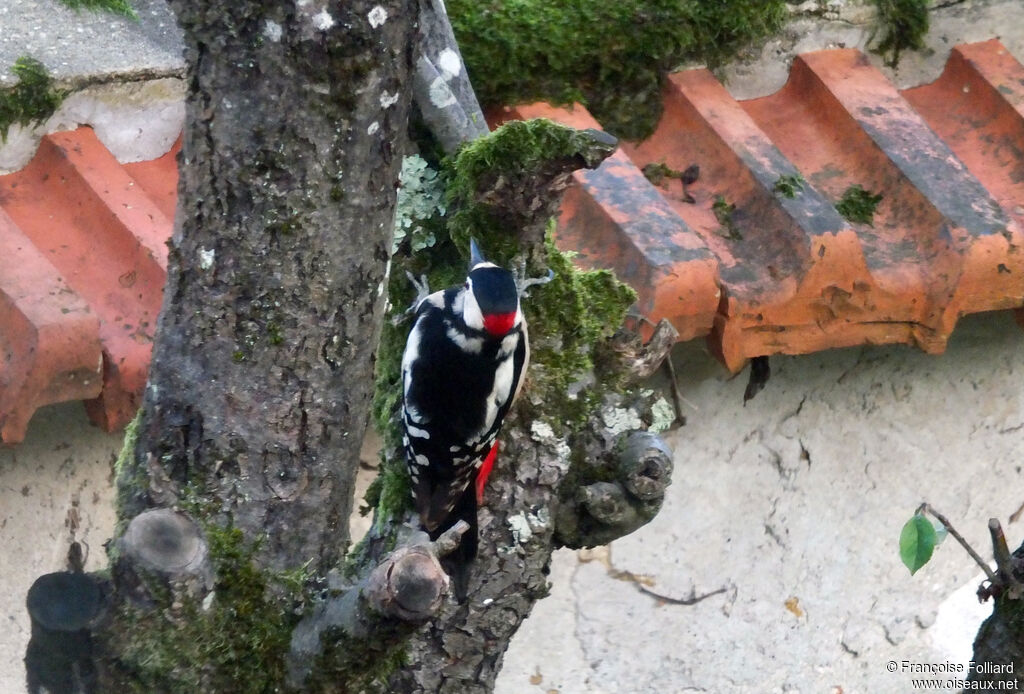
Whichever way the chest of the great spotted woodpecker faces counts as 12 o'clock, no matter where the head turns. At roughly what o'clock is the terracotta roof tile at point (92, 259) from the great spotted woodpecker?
The terracotta roof tile is roughly at 10 o'clock from the great spotted woodpecker.

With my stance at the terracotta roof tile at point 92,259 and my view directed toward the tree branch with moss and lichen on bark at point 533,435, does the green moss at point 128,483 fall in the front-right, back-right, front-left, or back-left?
front-right

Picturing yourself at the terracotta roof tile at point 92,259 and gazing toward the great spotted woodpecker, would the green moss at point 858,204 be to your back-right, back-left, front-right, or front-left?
front-left

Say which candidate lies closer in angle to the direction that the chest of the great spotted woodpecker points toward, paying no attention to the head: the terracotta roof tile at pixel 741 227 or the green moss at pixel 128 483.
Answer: the terracotta roof tile

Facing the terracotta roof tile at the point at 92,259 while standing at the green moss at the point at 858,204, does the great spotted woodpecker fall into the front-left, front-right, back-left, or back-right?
front-left

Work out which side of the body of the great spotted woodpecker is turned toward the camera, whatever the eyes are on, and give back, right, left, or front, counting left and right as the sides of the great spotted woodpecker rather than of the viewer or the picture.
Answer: back

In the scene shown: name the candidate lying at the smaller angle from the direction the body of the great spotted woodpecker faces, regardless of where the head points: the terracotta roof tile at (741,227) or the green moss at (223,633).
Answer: the terracotta roof tile
